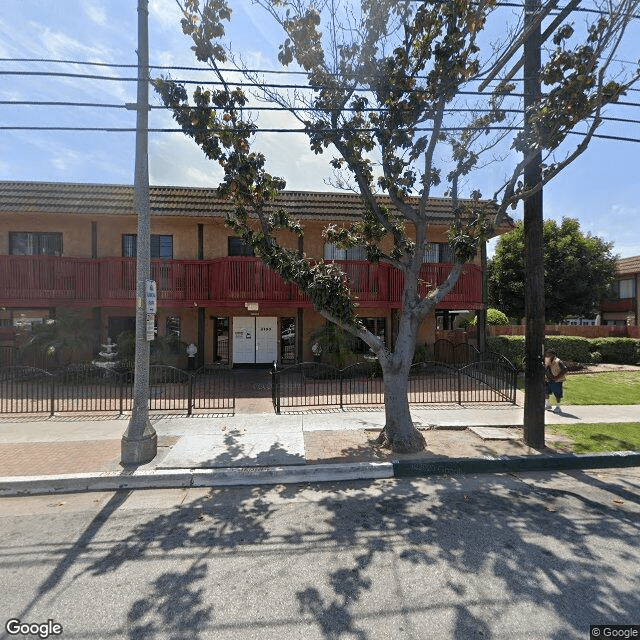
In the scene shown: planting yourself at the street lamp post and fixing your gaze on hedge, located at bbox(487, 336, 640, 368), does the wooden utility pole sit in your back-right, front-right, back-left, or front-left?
front-right

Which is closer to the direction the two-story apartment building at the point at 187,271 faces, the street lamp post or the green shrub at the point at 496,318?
the street lamp post

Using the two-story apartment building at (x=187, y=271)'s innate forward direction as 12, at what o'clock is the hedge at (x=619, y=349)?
The hedge is roughly at 9 o'clock from the two-story apartment building.

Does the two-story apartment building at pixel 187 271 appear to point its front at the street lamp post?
yes

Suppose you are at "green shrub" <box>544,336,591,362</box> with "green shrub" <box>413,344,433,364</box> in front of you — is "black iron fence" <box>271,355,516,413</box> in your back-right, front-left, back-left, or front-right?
front-left

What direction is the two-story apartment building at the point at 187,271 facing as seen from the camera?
toward the camera

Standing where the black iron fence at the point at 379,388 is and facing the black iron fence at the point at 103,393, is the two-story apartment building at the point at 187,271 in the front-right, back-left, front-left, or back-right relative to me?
front-right

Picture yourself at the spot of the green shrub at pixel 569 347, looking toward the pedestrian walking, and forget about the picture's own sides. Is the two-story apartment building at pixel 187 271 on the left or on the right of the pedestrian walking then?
right

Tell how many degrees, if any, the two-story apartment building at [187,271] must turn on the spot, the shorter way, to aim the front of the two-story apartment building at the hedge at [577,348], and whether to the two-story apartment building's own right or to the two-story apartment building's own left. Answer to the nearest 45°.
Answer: approximately 90° to the two-story apartment building's own left

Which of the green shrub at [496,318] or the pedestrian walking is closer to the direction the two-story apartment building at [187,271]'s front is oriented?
the pedestrian walking

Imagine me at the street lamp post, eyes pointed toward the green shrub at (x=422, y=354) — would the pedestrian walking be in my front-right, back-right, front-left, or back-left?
front-right

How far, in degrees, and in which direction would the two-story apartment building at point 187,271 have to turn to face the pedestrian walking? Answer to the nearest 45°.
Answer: approximately 45° to its left

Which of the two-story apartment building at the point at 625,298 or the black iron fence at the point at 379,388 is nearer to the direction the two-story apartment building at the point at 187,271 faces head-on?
the black iron fence

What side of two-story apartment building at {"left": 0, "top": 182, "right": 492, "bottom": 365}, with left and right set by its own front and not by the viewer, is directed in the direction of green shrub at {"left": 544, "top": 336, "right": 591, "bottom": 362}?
left

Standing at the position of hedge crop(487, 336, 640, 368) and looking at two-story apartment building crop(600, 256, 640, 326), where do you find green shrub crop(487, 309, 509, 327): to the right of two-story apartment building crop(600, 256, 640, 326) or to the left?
left
